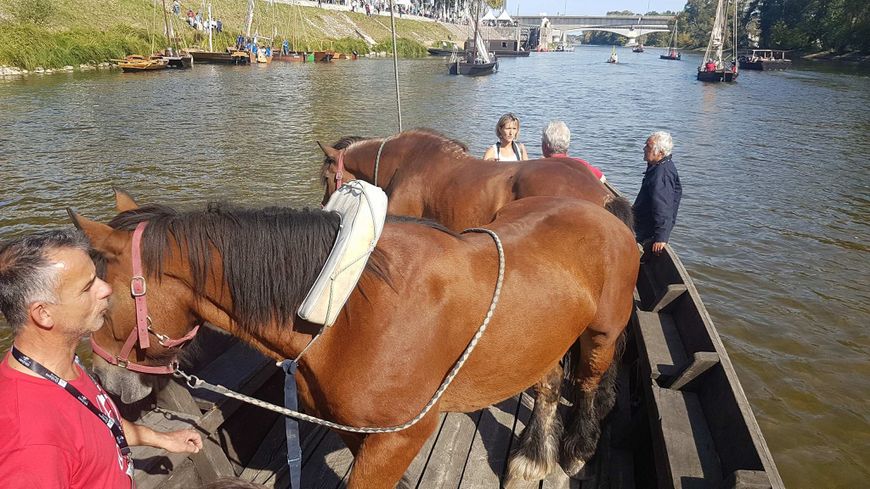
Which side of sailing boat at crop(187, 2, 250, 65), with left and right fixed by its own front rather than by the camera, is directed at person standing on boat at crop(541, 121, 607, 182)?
left

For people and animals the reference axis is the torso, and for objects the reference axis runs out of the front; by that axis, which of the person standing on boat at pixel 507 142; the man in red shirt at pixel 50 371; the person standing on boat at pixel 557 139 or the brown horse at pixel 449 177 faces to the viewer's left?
the brown horse

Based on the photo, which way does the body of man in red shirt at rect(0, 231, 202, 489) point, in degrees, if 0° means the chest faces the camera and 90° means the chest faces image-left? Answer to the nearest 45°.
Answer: approximately 270°

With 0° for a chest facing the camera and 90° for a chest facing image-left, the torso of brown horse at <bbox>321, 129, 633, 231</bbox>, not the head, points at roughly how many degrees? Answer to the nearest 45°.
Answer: approximately 90°

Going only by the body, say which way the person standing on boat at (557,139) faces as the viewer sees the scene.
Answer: away from the camera

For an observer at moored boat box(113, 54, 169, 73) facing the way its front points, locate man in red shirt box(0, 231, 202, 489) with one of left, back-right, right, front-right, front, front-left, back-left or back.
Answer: left

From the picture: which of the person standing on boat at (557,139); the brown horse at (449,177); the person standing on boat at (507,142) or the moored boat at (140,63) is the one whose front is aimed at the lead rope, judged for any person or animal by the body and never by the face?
the person standing on boat at (507,142)

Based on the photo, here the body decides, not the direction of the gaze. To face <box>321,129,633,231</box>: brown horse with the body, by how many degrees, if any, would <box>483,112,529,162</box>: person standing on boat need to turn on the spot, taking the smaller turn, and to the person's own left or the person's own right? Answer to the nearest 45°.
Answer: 0° — they already face it

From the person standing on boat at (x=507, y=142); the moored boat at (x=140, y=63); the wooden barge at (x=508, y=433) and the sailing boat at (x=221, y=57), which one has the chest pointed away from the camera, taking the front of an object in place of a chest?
the wooden barge

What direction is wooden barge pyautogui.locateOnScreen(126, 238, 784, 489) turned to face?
away from the camera

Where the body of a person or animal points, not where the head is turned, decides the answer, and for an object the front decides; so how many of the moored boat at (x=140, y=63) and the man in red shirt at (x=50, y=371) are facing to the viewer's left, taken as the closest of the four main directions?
1

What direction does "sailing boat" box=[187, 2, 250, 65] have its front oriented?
to the viewer's left

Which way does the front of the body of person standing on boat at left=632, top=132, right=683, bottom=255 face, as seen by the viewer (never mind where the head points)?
to the viewer's left

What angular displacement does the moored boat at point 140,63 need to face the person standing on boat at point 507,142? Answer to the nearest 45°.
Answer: approximately 90° to its left

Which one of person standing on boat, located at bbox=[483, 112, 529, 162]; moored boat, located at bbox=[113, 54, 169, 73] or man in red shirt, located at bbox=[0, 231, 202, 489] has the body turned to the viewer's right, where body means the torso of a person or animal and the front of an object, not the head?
the man in red shirt

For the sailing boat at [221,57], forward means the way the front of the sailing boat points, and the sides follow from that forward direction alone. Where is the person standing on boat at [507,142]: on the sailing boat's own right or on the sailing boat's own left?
on the sailing boat's own left

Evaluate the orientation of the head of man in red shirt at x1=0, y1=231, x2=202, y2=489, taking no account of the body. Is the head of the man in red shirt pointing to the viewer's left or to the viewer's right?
to the viewer's right

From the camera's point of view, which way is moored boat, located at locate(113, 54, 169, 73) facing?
to the viewer's left

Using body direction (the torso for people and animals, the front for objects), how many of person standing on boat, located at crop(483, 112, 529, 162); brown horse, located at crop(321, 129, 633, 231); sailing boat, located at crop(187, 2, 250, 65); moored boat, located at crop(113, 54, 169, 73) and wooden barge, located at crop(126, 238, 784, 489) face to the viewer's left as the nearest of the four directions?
3
